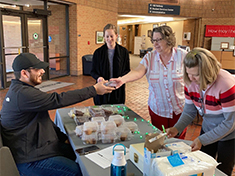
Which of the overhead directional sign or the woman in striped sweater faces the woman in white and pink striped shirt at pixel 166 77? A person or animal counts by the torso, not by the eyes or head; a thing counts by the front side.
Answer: the overhead directional sign

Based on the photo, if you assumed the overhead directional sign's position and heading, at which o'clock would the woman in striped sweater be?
The woman in striped sweater is roughly at 12 o'clock from the overhead directional sign.

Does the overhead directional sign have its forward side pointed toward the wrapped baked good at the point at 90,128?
yes

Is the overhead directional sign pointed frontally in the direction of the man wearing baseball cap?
yes

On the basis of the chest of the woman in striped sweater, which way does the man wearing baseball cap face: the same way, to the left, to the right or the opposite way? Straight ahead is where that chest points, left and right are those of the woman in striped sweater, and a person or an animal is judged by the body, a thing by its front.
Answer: the opposite way

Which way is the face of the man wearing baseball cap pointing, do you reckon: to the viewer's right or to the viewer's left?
to the viewer's right
